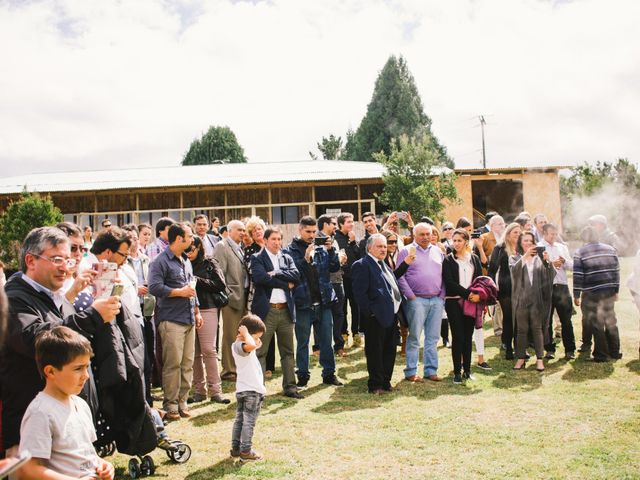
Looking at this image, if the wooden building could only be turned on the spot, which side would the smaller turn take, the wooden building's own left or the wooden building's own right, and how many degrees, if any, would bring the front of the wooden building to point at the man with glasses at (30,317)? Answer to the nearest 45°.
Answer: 0° — it already faces them

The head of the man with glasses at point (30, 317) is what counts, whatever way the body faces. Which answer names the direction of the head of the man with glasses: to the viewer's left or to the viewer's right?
to the viewer's right

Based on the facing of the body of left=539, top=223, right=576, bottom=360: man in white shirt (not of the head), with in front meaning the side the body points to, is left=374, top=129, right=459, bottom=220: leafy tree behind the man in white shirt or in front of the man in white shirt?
behind

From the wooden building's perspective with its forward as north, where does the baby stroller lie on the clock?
The baby stroller is roughly at 12 o'clock from the wooden building.

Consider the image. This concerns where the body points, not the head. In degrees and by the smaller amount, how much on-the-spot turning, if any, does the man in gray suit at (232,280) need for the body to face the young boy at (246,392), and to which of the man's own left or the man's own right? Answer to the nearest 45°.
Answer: approximately 45° to the man's own right

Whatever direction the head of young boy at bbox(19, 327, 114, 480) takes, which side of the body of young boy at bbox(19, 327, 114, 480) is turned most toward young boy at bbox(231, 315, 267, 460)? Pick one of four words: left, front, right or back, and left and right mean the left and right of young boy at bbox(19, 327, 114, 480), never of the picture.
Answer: left

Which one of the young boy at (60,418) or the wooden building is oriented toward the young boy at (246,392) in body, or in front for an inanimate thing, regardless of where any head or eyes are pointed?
the wooden building

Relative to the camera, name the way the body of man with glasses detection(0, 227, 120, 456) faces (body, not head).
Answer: to the viewer's right

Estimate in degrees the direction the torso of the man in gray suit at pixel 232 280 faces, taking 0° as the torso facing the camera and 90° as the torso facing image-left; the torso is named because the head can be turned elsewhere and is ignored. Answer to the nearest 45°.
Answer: approximately 315°

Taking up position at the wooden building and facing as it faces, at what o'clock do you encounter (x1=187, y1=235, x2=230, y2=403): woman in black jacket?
The woman in black jacket is roughly at 12 o'clock from the wooden building.

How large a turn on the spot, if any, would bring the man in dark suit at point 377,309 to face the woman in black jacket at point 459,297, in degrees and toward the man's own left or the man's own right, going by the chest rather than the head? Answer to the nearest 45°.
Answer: approximately 90° to the man's own left

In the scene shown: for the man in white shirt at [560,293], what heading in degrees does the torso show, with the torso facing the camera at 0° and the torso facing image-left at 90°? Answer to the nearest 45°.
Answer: approximately 0°

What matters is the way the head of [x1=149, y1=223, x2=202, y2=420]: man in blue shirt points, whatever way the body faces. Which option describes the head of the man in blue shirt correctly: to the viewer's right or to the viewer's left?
to the viewer's right

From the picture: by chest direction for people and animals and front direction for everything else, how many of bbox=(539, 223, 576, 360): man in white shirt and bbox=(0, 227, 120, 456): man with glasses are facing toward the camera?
1
